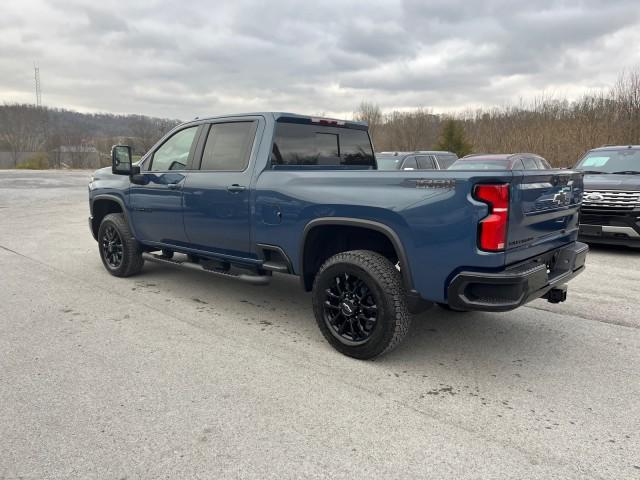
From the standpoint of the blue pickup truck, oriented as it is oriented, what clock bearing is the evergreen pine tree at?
The evergreen pine tree is roughly at 2 o'clock from the blue pickup truck.

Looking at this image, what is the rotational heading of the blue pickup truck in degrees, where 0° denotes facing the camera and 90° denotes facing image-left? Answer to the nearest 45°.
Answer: approximately 135°
